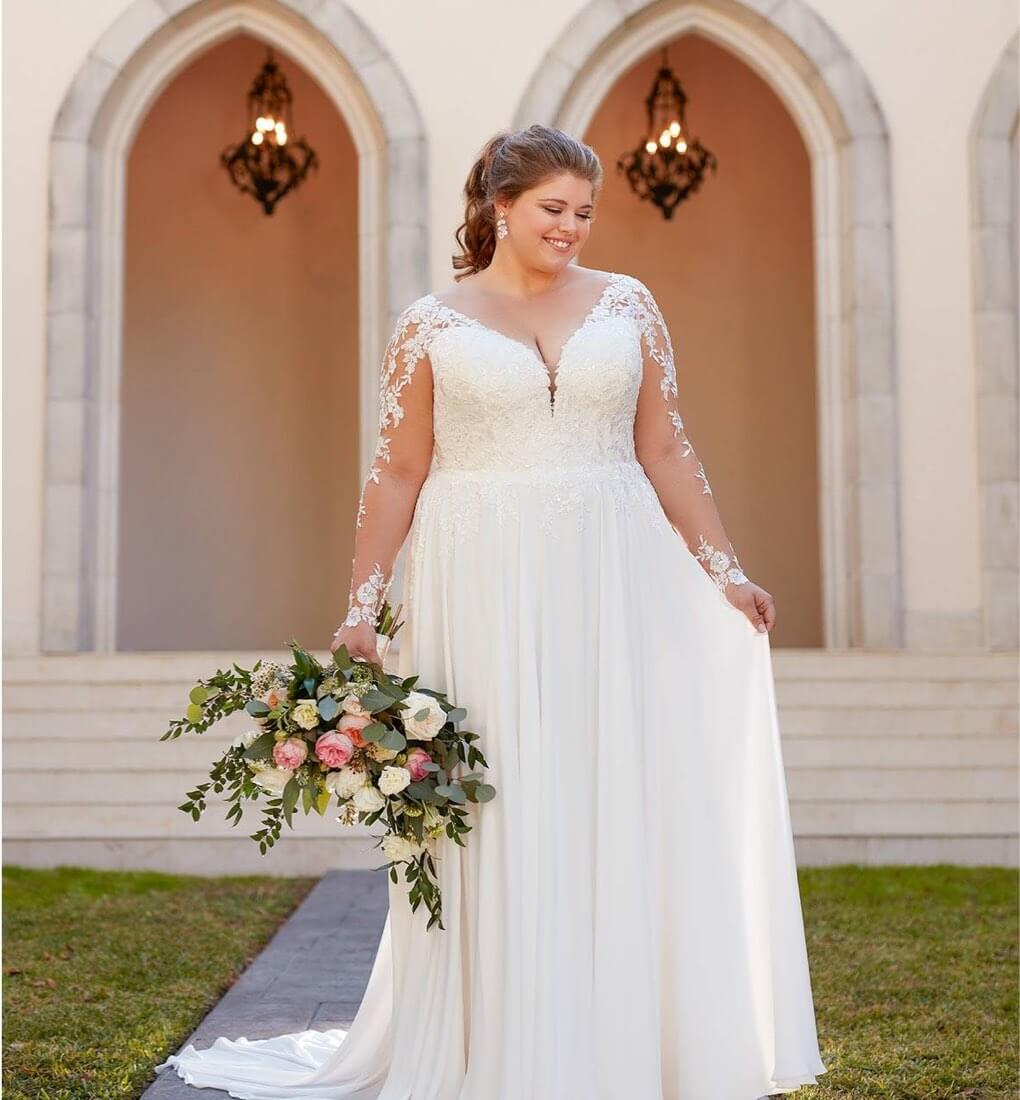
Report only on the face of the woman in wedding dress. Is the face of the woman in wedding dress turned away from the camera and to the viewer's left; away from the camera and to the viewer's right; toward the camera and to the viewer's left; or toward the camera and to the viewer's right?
toward the camera and to the viewer's right

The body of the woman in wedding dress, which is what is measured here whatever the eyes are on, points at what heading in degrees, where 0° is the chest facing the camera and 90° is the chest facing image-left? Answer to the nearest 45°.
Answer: approximately 0°

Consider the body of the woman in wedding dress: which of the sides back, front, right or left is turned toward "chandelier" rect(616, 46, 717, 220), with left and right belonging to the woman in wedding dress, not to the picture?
back

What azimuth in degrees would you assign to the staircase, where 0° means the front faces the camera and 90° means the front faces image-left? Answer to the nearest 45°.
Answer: approximately 0°

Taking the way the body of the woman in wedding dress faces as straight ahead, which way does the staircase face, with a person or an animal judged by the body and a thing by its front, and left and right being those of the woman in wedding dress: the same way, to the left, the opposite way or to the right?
the same way

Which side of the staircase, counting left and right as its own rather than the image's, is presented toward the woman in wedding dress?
front

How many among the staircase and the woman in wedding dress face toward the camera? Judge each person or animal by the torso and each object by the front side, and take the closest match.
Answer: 2
